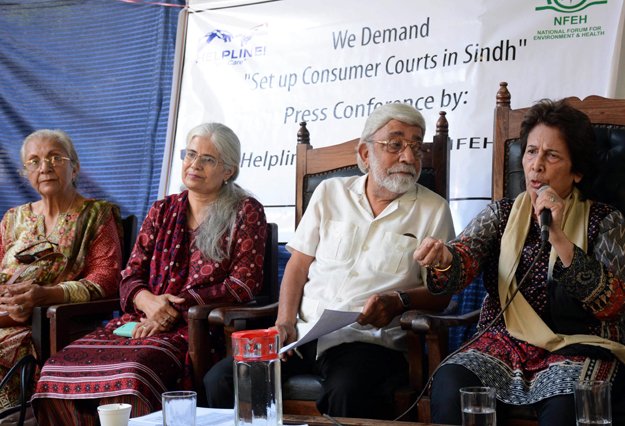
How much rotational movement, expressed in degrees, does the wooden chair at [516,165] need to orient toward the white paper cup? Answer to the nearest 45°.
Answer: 0° — it already faces it

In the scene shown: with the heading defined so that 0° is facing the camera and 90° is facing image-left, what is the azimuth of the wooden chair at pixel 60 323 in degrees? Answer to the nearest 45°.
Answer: approximately 45°

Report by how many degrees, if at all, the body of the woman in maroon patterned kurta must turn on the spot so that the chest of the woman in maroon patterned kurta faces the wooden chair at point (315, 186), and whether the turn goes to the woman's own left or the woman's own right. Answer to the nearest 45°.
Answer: approximately 90° to the woman's own left

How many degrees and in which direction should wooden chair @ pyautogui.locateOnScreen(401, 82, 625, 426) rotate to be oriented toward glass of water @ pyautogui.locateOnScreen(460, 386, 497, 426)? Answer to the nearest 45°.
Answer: approximately 45° to its left

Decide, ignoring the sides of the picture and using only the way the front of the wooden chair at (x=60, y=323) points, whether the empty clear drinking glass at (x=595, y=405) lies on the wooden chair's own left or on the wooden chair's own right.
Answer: on the wooden chair's own left

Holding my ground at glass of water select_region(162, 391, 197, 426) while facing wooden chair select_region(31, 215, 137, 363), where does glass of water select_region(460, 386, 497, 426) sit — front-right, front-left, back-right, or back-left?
back-right

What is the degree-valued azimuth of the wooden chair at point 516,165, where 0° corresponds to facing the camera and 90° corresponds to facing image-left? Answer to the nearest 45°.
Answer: approximately 45°

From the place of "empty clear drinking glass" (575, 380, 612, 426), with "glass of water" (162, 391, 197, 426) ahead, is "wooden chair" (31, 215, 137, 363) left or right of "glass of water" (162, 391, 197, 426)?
right
